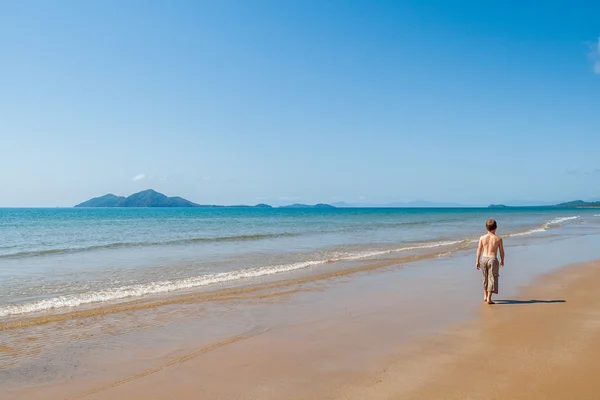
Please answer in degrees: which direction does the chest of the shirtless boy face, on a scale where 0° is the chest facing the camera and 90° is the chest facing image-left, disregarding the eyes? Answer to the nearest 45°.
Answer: approximately 180°
